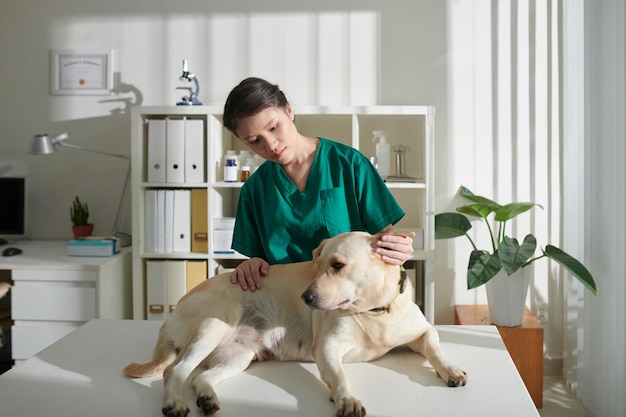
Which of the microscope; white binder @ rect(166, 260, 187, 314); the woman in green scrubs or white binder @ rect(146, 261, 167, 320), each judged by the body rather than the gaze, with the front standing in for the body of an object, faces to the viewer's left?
the microscope

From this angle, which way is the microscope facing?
to the viewer's left

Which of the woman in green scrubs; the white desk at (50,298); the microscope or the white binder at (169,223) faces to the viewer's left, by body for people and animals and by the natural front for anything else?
the microscope

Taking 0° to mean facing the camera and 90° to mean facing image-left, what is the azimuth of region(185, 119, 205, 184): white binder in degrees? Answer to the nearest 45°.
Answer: approximately 0°

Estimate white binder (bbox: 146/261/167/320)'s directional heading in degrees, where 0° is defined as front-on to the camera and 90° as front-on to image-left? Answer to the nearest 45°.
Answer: approximately 0°

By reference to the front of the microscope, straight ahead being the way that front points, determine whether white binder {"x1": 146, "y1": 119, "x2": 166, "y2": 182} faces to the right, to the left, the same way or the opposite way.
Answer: to the left

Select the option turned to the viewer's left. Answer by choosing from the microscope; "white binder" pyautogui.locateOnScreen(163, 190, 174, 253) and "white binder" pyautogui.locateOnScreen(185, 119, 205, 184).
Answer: the microscope
